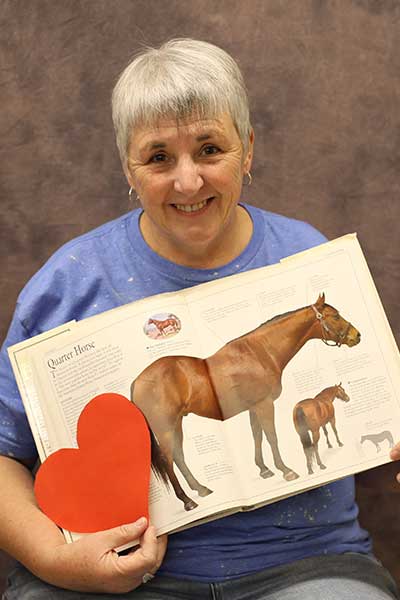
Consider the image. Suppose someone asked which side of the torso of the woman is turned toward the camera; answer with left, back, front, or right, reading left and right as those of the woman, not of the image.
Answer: front

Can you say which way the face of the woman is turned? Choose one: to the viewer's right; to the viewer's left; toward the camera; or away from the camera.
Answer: toward the camera
